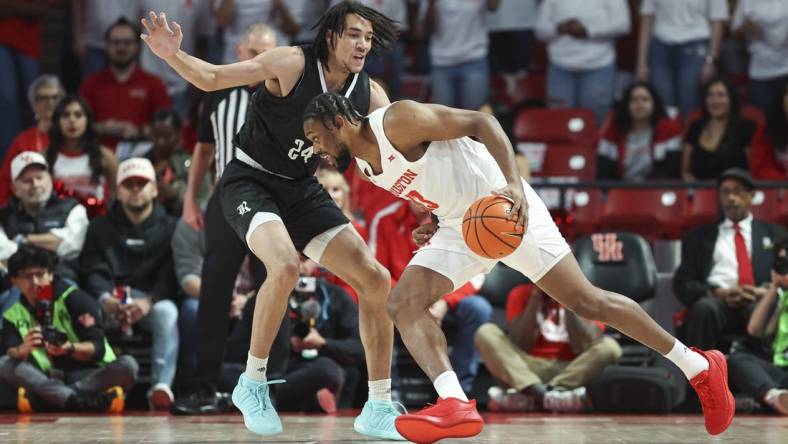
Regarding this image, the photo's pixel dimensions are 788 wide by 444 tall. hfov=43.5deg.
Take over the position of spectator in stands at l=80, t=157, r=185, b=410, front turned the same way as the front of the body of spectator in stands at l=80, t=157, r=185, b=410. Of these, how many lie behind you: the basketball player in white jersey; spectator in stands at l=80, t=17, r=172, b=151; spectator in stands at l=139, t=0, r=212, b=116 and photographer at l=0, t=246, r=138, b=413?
2

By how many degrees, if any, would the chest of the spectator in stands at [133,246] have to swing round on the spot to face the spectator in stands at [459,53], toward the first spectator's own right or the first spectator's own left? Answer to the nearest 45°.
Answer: approximately 135° to the first spectator's own left

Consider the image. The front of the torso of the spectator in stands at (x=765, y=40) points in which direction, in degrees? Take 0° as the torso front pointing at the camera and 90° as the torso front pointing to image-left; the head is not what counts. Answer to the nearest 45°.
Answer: approximately 0°

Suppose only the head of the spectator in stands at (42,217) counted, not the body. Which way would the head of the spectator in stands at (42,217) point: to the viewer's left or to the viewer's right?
to the viewer's right

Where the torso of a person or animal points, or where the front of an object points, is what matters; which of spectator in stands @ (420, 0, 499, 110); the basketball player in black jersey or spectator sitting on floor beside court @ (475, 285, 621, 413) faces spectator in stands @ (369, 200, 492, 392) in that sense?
spectator in stands @ (420, 0, 499, 110)

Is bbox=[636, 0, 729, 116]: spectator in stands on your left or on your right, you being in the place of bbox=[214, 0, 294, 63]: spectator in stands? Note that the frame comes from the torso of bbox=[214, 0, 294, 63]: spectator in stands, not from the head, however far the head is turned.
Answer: on your left

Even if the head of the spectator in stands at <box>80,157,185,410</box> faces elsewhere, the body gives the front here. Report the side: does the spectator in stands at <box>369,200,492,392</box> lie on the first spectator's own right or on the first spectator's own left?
on the first spectator's own left

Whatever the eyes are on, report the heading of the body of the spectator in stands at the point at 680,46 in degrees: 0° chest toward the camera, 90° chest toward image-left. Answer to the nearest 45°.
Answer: approximately 0°

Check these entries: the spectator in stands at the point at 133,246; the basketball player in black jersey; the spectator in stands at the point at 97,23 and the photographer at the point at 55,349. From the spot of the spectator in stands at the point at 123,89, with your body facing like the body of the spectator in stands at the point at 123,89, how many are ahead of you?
3

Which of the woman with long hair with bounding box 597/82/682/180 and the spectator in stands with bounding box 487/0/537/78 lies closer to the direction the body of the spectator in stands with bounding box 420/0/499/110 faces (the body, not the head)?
the woman with long hair
